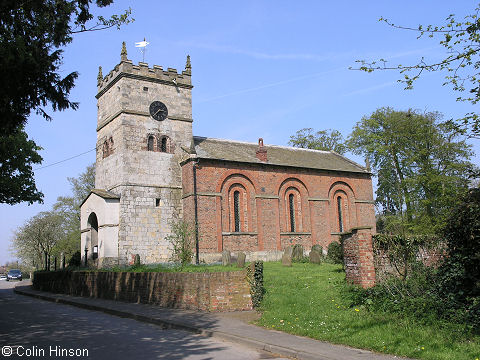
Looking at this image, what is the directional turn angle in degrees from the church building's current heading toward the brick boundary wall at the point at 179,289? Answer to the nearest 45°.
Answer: approximately 45° to its left

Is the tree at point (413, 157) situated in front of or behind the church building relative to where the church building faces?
behind

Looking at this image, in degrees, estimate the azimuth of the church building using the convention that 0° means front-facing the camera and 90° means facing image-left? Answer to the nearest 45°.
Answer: approximately 45°

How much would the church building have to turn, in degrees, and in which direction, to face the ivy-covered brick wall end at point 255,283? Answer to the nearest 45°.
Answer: approximately 45° to its left

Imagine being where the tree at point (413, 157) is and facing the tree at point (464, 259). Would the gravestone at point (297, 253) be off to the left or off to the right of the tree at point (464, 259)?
right

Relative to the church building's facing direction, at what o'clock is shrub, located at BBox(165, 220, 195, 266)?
The shrub is roughly at 10 o'clock from the church building.

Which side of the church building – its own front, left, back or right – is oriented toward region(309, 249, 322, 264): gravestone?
left

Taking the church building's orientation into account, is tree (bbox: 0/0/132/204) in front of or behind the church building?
in front

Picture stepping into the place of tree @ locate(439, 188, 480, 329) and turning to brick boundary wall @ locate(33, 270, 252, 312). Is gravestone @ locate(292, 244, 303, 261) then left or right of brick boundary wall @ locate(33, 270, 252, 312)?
right
